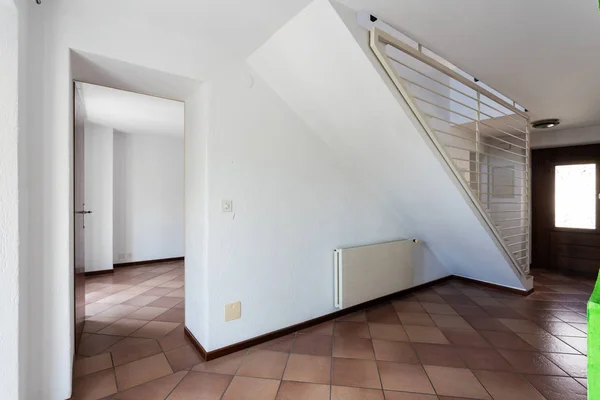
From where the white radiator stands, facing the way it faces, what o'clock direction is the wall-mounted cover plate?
The wall-mounted cover plate is roughly at 3 o'clock from the white radiator.

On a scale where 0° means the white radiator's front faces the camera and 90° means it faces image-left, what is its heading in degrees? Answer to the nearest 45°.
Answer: approximately 315°

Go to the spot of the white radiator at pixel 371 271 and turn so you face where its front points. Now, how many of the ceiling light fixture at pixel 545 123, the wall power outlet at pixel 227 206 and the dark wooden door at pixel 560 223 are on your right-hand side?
1

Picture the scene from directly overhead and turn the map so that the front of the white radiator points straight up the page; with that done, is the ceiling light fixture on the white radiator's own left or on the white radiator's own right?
on the white radiator's own left

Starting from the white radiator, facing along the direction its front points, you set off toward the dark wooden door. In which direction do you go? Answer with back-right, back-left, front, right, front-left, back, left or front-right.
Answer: left

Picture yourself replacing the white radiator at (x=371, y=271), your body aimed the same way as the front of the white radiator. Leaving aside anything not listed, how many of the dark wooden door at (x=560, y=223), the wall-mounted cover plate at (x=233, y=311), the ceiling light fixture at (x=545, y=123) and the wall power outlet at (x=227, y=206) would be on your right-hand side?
2

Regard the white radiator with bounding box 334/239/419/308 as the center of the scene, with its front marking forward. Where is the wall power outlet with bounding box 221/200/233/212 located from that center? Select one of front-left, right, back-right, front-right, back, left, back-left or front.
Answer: right
